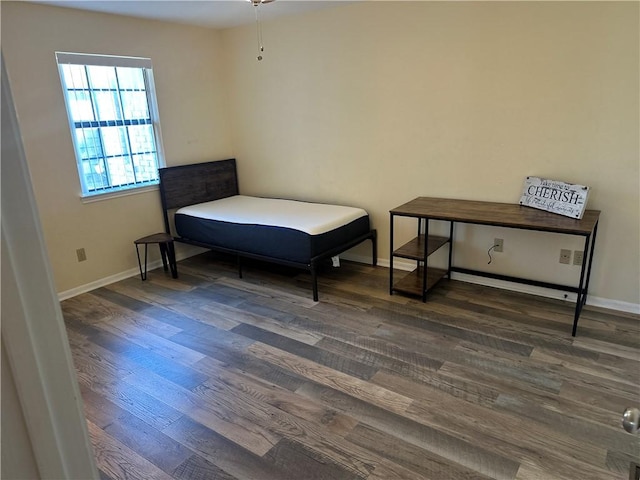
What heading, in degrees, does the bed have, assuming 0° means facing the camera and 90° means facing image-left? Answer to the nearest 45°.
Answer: approximately 315°

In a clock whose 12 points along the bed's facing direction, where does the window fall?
The window is roughly at 5 o'clock from the bed.

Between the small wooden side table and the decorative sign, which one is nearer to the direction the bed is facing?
the decorative sign

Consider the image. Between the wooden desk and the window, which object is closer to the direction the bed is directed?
the wooden desk

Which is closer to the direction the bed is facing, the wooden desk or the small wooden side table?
the wooden desk

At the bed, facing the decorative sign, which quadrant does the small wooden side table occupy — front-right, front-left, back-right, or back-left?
back-right

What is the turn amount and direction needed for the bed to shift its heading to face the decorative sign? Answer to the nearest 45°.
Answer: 0° — it already faces it

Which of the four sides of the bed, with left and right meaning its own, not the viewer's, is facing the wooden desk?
front

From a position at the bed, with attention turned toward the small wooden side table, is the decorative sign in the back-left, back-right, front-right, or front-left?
back-left
